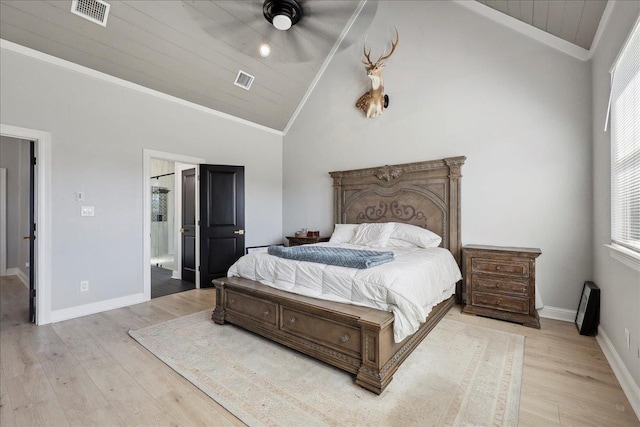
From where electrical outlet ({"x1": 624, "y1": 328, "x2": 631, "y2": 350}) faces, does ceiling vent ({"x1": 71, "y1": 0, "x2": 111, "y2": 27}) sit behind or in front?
in front

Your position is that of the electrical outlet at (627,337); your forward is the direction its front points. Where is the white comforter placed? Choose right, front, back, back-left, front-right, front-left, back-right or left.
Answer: front-left

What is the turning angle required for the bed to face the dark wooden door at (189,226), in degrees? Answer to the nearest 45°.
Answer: approximately 90° to its right

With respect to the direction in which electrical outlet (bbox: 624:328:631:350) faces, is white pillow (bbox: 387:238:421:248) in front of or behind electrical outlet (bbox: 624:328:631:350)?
in front

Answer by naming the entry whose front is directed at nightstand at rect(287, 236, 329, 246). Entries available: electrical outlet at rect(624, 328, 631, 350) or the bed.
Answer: the electrical outlet

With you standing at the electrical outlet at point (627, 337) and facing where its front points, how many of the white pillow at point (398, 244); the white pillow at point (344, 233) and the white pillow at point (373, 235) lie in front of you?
3

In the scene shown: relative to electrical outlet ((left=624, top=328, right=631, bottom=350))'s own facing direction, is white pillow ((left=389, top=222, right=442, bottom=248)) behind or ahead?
ahead

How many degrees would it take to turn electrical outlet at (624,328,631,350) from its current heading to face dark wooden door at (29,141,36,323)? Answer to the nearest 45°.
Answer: approximately 45° to its left

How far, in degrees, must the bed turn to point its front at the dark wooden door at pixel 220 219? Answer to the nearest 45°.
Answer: approximately 90° to its right

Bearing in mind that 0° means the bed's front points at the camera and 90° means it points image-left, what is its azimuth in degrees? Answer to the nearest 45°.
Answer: approximately 45°

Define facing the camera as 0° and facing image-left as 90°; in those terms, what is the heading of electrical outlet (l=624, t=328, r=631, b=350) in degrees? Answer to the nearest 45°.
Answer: approximately 90°

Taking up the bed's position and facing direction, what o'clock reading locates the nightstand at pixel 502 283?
The nightstand is roughly at 7 o'clock from the bed.

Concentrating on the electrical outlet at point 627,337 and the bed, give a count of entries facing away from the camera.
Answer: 0

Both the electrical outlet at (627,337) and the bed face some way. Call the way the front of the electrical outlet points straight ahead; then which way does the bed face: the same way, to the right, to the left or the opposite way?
to the left

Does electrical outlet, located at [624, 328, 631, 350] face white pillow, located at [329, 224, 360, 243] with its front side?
yes
